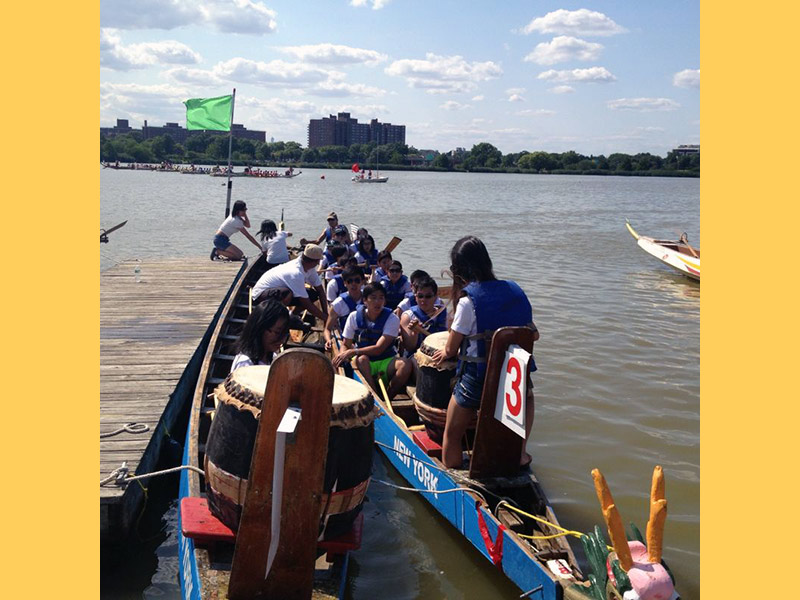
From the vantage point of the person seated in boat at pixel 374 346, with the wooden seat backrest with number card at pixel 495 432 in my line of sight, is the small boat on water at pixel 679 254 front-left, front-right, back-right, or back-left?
back-left

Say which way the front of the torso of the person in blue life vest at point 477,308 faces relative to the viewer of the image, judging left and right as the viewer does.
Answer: facing away from the viewer and to the left of the viewer

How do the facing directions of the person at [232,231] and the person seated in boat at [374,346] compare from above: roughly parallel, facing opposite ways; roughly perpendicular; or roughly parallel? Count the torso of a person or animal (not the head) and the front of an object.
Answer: roughly perpendicular

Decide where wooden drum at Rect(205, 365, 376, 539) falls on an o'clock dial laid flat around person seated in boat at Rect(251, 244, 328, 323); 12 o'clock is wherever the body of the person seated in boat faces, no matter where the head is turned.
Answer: The wooden drum is roughly at 3 o'clock from the person seated in boat.

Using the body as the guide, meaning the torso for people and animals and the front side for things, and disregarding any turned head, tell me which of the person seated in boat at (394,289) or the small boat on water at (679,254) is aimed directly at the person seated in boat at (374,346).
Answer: the person seated in boat at (394,289)

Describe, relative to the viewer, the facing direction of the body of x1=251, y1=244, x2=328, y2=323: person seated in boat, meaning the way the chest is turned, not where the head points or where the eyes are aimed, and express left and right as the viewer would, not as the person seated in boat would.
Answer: facing to the right of the viewer

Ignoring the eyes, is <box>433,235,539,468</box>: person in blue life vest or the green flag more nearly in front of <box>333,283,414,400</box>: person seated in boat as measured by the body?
the person in blue life vest

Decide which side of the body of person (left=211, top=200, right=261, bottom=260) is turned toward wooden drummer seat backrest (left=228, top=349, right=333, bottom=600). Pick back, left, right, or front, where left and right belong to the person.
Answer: right

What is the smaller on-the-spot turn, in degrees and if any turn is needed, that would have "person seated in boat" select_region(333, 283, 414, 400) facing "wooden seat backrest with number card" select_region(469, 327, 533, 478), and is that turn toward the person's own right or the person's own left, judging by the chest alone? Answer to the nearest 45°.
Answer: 0° — they already face it

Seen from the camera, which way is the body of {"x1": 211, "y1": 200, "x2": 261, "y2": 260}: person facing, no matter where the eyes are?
to the viewer's right
